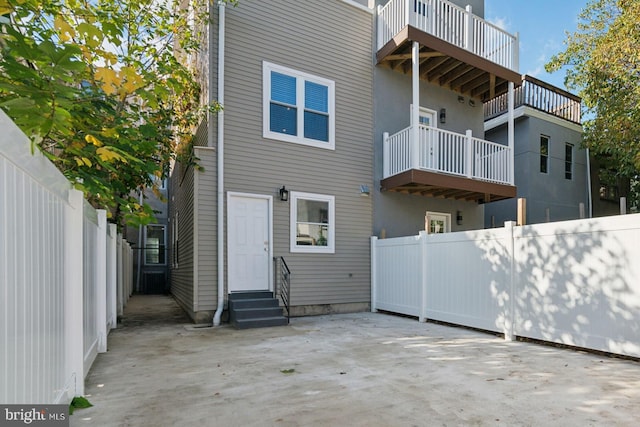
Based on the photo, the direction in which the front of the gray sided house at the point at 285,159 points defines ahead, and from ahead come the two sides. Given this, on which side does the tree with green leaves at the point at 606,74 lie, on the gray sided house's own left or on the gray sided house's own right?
on the gray sided house's own left

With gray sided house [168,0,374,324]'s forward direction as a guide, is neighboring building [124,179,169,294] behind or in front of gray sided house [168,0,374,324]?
behind

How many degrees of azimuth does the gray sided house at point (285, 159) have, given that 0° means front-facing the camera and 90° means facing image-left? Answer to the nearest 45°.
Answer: approximately 0°

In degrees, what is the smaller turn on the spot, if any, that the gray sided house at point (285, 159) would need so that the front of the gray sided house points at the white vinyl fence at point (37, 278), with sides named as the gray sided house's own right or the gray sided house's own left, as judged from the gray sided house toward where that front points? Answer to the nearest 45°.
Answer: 0° — it already faces it

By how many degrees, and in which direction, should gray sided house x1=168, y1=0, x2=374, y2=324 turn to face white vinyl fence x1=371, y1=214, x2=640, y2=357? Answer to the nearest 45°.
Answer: approximately 45° to its left

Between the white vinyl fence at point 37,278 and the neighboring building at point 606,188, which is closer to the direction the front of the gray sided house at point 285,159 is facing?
the white vinyl fence

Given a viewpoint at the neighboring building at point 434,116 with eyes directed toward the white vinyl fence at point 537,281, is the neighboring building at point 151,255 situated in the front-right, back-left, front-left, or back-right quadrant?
back-right
